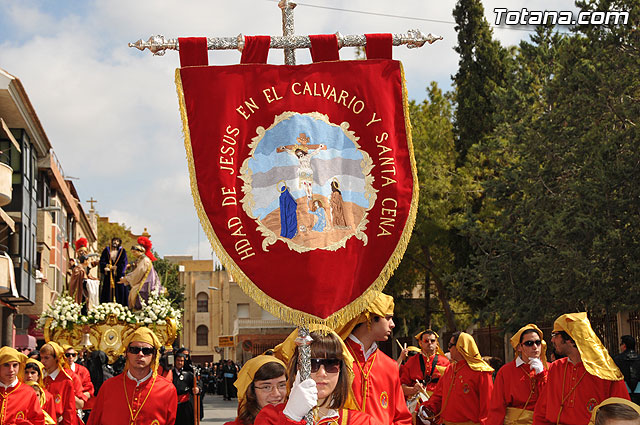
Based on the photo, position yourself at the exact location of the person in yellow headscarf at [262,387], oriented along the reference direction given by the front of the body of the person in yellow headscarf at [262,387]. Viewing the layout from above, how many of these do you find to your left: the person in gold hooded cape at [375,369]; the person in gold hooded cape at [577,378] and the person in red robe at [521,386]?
3

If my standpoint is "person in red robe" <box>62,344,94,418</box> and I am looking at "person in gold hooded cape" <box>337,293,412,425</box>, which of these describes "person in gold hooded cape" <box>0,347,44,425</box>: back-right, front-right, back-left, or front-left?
front-right

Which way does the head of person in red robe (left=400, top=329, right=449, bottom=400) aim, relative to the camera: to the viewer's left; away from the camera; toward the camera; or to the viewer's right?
toward the camera

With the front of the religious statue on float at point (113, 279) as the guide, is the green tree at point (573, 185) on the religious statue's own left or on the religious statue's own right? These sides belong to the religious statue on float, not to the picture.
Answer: on the religious statue's own left

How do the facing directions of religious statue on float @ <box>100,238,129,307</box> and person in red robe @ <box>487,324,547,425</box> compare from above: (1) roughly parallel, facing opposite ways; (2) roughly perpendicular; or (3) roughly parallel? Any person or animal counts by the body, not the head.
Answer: roughly parallel

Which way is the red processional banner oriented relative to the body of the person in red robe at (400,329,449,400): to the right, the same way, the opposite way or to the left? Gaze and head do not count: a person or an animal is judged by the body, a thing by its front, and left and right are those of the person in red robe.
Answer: the same way

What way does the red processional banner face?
toward the camera

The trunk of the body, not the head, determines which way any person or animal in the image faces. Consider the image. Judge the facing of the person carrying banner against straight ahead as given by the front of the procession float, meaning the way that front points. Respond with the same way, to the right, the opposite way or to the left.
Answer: the same way

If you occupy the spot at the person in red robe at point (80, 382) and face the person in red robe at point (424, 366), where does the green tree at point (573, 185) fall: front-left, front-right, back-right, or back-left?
front-left

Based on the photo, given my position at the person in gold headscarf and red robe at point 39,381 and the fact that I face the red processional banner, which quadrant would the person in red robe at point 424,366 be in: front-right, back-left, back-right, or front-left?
front-left

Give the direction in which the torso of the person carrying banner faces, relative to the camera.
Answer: toward the camera

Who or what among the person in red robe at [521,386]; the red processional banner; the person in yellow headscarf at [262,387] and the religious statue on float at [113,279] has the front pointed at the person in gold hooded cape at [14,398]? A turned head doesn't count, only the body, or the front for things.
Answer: the religious statue on float

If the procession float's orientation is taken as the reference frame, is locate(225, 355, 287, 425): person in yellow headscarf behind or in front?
in front

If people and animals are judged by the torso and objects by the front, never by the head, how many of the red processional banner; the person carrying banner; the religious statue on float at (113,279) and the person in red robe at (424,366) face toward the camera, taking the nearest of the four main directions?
4

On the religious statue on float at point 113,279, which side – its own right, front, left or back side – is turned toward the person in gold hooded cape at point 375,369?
front

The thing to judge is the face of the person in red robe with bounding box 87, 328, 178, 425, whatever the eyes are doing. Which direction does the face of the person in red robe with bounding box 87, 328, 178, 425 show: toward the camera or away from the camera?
toward the camera

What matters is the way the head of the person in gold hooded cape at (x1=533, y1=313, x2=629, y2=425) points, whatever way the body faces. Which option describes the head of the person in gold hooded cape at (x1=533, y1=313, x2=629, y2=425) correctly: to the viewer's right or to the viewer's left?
to the viewer's left

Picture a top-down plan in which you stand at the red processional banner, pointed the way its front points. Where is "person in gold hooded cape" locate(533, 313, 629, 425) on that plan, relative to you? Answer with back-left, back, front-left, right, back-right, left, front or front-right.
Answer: back-left

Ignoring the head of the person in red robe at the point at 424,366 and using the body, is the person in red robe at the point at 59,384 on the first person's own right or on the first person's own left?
on the first person's own right
